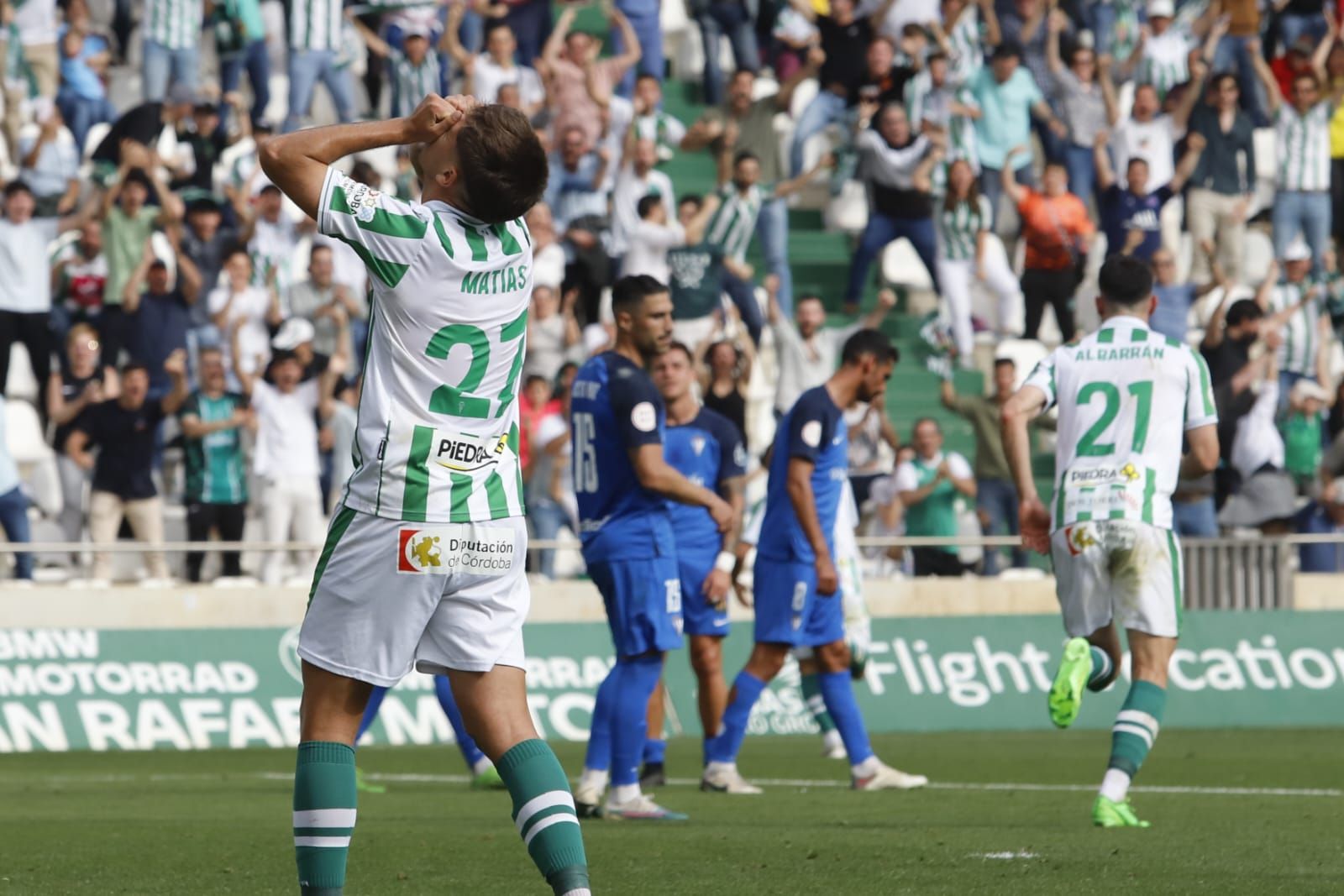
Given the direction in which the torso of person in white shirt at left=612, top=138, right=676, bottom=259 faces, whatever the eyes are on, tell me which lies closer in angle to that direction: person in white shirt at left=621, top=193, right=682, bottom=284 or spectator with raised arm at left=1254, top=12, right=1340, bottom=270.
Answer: the person in white shirt

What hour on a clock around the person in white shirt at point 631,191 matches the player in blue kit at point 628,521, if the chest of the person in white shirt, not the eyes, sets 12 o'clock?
The player in blue kit is roughly at 12 o'clock from the person in white shirt.

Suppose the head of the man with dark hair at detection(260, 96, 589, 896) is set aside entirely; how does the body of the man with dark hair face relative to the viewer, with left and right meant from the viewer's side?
facing away from the viewer and to the left of the viewer

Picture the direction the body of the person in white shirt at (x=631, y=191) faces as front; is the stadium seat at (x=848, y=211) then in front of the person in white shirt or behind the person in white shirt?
behind

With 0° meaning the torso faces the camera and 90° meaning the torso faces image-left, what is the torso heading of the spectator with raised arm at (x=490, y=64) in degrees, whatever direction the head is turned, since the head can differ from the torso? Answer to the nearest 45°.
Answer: approximately 0°

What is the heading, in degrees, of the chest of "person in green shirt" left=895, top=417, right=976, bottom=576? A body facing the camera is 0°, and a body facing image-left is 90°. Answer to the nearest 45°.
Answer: approximately 0°

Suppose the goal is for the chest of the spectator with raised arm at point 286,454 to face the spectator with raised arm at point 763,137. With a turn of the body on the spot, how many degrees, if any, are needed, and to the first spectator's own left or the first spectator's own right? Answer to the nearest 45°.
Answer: approximately 135° to the first spectator's own left

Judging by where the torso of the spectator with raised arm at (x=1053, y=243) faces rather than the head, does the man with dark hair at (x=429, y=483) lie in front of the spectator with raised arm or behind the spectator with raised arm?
in front

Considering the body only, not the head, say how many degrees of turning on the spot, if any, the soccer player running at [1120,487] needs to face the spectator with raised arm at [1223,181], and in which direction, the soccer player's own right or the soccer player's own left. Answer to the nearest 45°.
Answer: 0° — they already face them

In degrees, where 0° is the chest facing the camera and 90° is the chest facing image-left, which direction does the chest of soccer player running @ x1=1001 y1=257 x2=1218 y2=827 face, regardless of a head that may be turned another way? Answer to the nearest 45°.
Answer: approximately 180°
